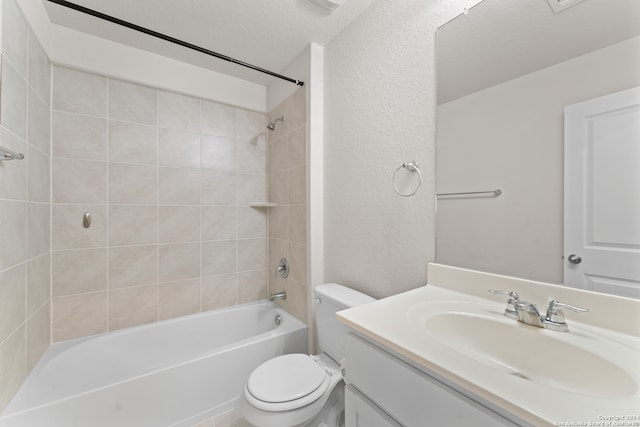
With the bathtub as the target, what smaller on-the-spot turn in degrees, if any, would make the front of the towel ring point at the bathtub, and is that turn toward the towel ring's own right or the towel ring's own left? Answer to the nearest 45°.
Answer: approximately 45° to the towel ring's own right

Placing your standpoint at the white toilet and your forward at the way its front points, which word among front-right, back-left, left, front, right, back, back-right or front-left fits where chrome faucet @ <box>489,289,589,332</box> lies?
left

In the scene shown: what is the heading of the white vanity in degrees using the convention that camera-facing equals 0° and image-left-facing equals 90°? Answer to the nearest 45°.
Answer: approximately 45°

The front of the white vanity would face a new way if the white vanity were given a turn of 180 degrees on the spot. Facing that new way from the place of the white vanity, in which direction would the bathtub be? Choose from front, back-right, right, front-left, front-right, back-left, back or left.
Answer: back-left

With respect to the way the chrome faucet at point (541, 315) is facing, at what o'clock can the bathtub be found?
The bathtub is roughly at 1 o'clock from the chrome faucet.

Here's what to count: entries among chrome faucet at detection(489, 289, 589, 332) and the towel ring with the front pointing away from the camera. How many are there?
0

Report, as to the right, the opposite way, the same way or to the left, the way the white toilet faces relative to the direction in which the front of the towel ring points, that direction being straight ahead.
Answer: the same way

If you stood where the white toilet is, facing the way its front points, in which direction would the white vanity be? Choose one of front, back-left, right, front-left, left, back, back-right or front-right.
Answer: left

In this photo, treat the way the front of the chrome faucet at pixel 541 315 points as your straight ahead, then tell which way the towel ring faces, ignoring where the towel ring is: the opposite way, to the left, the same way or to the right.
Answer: the same way

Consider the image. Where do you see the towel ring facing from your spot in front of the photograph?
facing the viewer and to the left of the viewer

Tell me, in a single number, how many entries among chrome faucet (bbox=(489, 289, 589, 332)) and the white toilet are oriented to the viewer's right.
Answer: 0

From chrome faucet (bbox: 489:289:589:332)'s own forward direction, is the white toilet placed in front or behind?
in front

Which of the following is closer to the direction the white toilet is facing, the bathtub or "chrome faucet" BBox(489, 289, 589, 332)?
the bathtub

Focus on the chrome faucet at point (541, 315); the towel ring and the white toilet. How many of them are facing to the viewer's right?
0
